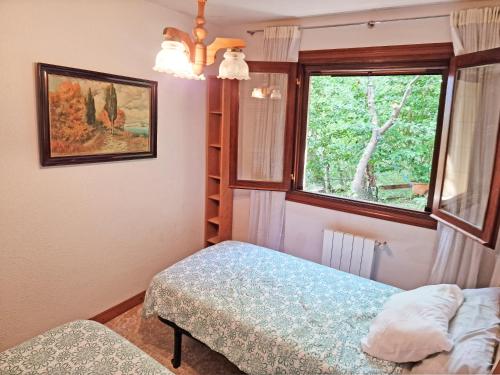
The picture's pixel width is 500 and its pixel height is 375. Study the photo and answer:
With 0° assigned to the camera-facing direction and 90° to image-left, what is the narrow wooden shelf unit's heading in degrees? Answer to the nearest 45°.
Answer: approximately 45°

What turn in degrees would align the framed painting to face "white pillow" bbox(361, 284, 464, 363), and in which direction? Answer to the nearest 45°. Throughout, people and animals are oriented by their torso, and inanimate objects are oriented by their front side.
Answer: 0° — it already faces it

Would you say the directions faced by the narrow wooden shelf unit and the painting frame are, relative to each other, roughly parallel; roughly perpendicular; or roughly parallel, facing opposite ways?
roughly perpendicular

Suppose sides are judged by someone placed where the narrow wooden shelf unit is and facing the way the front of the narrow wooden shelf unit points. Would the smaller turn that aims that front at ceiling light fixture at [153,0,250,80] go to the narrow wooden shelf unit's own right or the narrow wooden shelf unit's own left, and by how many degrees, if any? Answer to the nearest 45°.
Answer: approximately 45° to the narrow wooden shelf unit's own left

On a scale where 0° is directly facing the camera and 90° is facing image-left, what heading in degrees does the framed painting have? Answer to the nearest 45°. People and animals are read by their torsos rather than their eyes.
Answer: approximately 315°

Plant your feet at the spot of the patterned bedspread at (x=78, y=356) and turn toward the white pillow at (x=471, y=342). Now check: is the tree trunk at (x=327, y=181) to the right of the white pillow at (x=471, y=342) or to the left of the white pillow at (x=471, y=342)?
left

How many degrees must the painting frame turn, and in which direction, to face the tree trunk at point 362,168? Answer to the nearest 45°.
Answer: approximately 45° to its left
